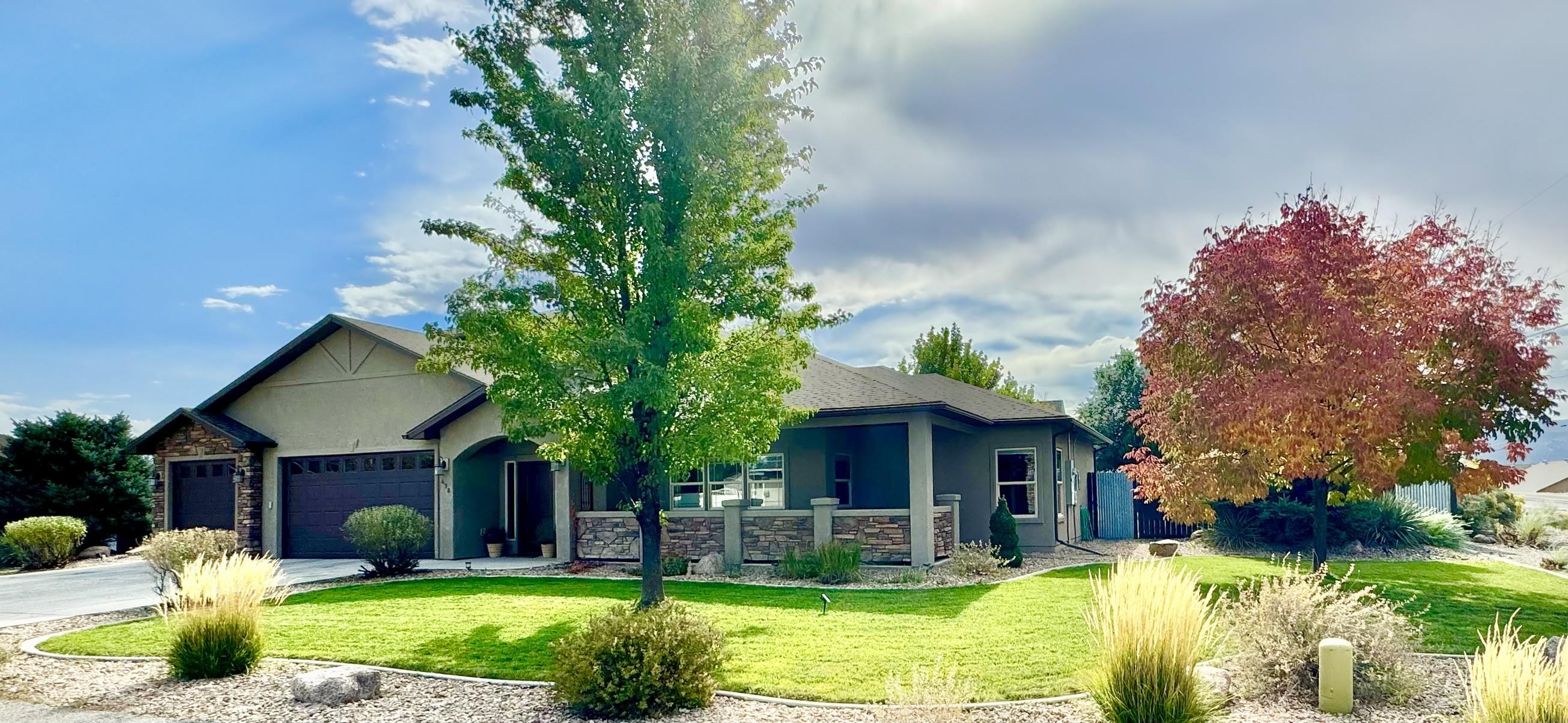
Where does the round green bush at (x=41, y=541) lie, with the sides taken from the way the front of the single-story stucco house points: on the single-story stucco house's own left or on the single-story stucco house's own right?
on the single-story stucco house's own right

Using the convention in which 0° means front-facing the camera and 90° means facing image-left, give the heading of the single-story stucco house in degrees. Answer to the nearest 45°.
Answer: approximately 0°

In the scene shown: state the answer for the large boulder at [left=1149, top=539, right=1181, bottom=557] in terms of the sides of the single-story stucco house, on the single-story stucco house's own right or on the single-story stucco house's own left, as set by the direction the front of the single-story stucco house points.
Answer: on the single-story stucco house's own left

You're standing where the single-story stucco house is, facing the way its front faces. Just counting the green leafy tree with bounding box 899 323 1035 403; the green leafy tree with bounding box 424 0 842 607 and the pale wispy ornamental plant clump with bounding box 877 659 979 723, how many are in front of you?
2

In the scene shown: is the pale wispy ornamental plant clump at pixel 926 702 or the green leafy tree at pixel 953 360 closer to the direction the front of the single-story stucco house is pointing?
the pale wispy ornamental plant clump

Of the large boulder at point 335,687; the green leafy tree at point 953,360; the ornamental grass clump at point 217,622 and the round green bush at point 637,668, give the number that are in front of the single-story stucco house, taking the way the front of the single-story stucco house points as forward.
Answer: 3

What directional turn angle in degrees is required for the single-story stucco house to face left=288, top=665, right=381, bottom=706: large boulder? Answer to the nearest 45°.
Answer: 0° — it already faces it

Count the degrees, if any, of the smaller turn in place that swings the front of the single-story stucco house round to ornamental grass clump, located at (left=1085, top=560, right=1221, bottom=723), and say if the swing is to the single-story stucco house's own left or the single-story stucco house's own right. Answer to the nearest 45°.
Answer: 0° — it already faces it

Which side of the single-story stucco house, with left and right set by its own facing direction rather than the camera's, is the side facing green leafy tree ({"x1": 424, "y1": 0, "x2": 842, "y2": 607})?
front

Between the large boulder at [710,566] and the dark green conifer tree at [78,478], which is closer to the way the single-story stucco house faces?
the large boulder

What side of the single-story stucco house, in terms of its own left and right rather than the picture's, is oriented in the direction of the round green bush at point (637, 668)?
front

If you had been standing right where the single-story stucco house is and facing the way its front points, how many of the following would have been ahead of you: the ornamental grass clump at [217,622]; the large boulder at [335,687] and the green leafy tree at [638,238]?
3
